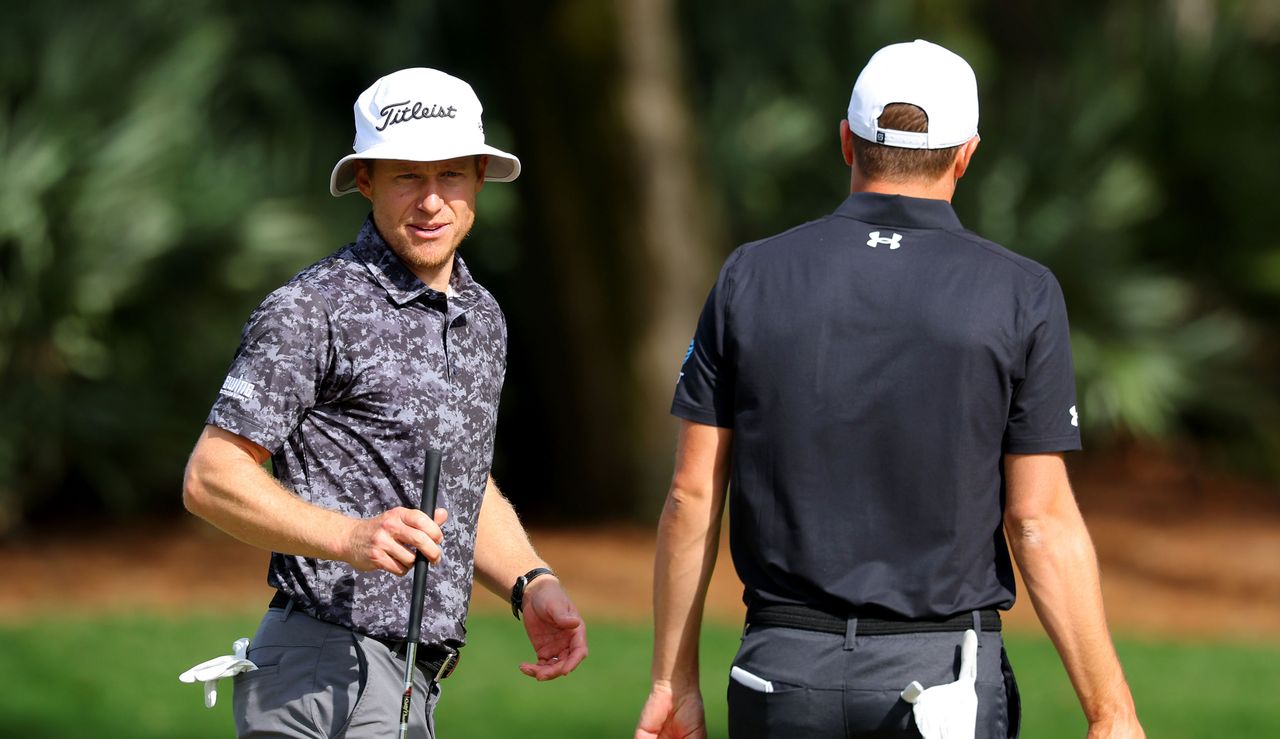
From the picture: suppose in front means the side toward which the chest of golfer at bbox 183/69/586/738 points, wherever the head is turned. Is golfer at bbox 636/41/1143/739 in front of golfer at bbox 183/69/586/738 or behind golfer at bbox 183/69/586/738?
in front

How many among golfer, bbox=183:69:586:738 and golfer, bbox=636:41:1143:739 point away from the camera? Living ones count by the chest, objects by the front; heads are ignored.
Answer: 1

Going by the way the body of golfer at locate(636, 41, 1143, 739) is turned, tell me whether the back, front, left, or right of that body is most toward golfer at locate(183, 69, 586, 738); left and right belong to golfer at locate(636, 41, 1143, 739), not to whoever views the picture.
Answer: left

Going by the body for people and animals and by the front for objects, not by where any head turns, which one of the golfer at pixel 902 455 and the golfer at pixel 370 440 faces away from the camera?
the golfer at pixel 902 455

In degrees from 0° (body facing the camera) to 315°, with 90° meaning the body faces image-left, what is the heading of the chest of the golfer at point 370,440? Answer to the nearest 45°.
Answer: approximately 315°

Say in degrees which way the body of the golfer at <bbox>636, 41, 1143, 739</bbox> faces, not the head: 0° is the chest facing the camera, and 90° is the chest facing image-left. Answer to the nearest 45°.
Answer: approximately 180°
